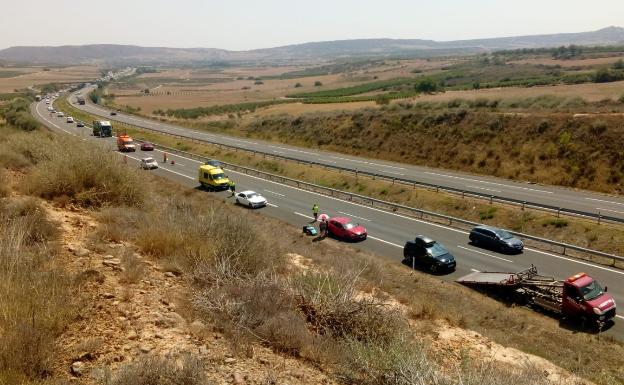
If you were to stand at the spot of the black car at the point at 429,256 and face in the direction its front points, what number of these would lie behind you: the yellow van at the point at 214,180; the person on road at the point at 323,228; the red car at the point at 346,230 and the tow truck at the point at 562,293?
3

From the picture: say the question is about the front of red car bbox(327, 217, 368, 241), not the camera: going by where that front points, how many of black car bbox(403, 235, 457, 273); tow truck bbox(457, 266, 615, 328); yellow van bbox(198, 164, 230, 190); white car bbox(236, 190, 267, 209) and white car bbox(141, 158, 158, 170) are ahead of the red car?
2

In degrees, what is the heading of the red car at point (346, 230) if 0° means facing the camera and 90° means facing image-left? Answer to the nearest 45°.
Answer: approximately 315°

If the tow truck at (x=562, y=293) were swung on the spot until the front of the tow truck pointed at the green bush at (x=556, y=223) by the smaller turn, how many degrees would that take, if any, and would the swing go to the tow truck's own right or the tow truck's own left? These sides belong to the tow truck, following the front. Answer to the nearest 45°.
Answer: approximately 135° to the tow truck's own left

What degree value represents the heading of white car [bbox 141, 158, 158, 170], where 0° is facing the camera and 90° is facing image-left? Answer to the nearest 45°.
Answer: approximately 315°

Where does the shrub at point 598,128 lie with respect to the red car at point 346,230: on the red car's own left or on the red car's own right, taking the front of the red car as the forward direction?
on the red car's own left

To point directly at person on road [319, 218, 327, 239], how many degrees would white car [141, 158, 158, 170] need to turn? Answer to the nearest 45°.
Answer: approximately 45° to its right
